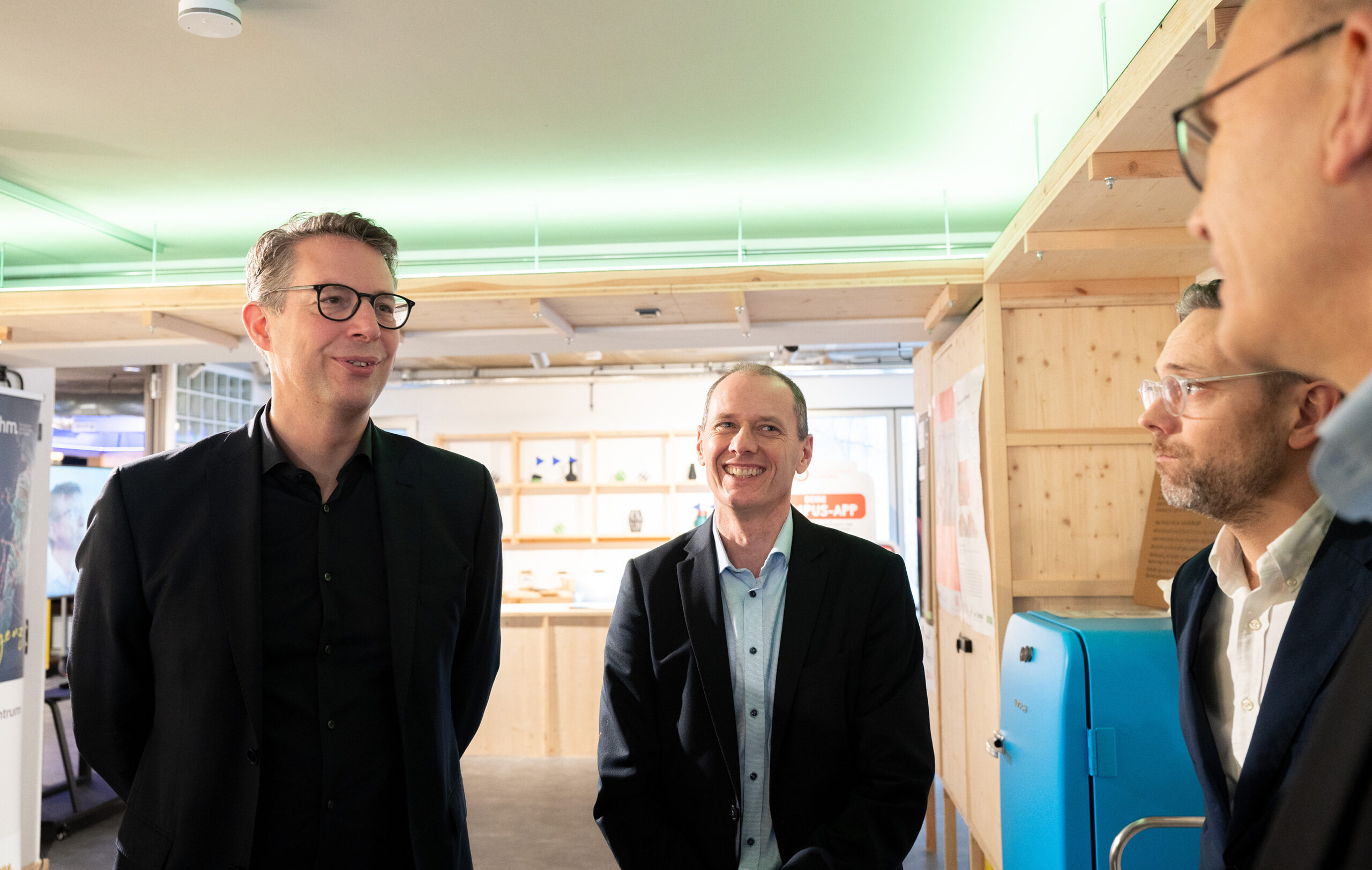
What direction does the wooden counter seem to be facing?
toward the camera

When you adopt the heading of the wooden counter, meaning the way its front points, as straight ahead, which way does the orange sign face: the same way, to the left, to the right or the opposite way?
the same way

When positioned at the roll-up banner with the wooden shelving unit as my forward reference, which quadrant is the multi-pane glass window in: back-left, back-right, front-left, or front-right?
front-left

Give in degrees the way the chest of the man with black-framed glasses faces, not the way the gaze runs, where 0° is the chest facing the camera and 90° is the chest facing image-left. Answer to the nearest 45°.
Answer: approximately 315°

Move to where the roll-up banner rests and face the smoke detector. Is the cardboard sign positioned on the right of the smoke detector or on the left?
left

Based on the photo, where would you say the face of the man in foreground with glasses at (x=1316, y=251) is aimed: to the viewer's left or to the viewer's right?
to the viewer's left

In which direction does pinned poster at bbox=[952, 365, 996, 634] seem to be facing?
to the viewer's left

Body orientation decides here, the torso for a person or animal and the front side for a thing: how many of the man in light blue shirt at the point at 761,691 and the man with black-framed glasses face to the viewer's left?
0

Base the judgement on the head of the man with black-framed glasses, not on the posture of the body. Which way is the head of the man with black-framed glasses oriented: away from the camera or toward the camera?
toward the camera

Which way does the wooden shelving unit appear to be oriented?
toward the camera

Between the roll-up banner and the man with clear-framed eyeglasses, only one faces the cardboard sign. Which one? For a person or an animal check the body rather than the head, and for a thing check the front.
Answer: the roll-up banner

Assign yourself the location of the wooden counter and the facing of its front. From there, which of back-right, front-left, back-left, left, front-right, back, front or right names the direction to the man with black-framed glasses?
front

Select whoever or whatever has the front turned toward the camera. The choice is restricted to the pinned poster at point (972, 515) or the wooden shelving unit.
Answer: the wooden shelving unit

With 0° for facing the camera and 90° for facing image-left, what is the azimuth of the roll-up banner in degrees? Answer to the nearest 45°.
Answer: approximately 315°
